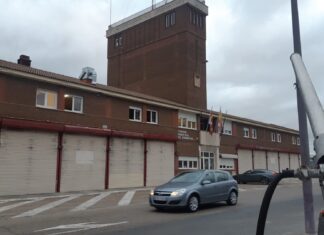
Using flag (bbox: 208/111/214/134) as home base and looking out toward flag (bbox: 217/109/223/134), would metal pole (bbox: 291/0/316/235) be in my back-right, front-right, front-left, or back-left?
back-right

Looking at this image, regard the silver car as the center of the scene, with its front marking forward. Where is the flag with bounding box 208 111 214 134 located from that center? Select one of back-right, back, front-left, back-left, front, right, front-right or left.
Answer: back-right

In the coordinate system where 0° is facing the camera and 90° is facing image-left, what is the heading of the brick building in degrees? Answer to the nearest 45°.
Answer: approximately 315°

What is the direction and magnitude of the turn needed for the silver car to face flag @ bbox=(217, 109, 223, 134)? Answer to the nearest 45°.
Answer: approximately 135° to its right

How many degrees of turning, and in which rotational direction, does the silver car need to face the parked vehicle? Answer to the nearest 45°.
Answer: approximately 135° to its right

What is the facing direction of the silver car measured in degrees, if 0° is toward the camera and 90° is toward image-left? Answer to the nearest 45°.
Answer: approximately 45°

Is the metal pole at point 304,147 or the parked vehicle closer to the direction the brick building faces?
the metal pole

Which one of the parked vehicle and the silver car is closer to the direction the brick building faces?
the silver car

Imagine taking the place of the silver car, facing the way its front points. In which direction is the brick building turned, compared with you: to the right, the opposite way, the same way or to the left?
to the left

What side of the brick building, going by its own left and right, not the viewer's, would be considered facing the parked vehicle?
left
